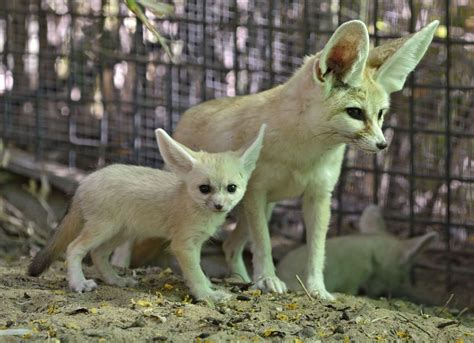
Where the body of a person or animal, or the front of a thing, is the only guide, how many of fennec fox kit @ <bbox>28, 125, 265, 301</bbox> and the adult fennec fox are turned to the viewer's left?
0

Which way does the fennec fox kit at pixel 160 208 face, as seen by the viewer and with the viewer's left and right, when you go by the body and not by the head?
facing the viewer and to the right of the viewer

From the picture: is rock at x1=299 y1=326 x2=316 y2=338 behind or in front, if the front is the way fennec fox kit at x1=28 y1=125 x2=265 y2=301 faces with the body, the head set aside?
in front

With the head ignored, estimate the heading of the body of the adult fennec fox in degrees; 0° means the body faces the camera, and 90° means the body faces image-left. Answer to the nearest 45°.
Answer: approximately 315°

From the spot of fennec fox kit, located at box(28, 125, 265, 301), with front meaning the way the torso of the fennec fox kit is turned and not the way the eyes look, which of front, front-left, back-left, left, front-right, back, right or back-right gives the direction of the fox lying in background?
left

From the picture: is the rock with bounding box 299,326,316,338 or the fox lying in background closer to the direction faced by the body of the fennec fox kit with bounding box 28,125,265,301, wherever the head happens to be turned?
the rock
